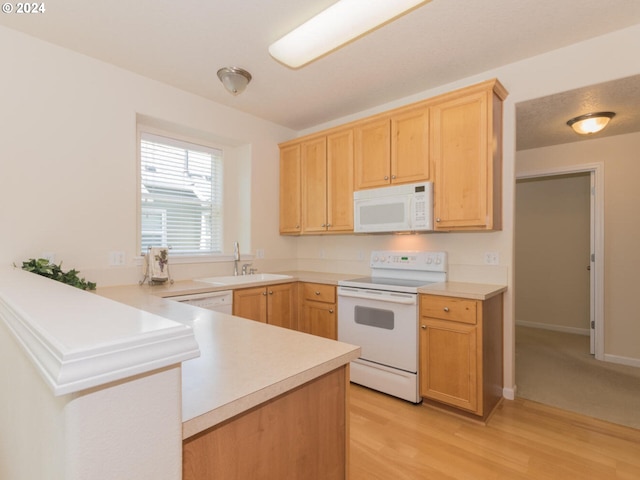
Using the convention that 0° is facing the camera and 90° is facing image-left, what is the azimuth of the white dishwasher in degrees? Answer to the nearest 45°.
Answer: approximately 315°

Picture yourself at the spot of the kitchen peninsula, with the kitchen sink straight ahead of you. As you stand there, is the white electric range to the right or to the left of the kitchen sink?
right

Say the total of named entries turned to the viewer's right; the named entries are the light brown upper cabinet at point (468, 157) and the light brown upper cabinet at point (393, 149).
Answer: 0

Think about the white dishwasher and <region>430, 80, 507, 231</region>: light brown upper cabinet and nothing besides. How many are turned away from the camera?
0

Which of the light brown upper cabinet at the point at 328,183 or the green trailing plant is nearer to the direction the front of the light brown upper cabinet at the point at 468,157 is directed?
the green trailing plant

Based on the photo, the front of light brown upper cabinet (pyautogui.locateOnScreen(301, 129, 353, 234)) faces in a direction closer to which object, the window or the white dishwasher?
the white dishwasher

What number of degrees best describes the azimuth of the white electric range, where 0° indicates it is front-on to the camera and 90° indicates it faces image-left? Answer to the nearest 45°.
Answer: approximately 45°

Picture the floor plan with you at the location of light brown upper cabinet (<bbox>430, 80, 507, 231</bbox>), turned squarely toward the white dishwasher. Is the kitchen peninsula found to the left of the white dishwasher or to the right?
left

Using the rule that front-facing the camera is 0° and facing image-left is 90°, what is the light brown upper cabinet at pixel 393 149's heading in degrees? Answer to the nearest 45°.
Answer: approximately 45°

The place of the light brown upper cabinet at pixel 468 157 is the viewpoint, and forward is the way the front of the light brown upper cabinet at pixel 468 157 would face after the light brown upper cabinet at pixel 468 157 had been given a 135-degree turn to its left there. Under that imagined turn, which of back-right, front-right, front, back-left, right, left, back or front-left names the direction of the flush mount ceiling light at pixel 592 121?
front-left
